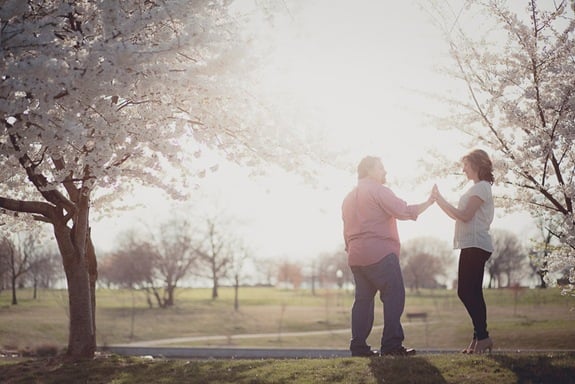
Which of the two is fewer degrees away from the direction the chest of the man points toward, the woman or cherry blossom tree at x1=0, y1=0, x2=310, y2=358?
the woman

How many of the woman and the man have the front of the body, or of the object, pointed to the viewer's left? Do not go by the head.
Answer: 1

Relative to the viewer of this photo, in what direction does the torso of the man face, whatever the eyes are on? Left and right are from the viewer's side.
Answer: facing away from the viewer and to the right of the viewer

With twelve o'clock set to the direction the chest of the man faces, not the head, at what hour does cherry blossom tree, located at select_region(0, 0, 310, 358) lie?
The cherry blossom tree is roughly at 7 o'clock from the man.

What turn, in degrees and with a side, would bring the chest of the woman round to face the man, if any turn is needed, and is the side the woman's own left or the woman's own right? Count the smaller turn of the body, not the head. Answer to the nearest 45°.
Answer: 0° — they already face them

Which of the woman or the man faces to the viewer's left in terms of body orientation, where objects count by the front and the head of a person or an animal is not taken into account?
the woman

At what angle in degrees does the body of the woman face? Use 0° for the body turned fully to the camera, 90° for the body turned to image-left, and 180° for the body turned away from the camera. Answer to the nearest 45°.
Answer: approximately 90°

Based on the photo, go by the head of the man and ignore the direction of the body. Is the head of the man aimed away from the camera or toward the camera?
away from the camera

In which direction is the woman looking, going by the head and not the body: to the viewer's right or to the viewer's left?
to the viewer's left

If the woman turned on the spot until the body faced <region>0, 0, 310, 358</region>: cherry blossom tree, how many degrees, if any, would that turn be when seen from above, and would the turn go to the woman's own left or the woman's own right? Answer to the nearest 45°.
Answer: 0° — they already face it
